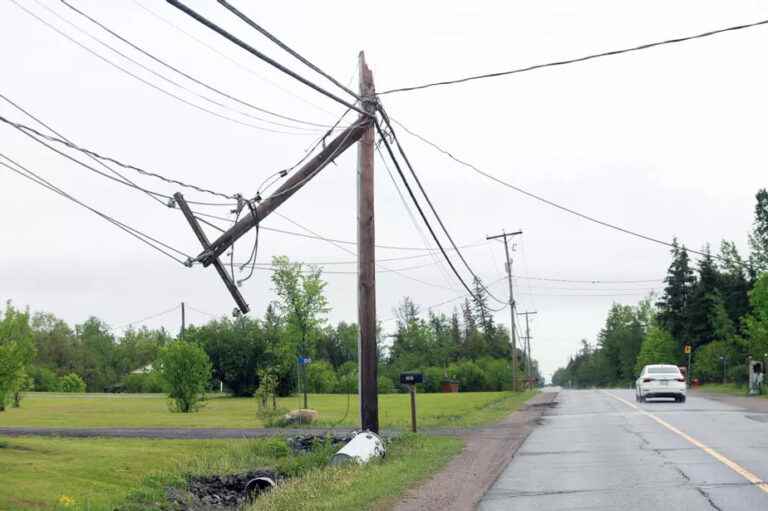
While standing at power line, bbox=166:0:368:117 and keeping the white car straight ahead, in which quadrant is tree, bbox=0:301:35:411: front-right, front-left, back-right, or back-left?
front-left

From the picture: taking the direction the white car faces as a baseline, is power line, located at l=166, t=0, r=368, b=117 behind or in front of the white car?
behind

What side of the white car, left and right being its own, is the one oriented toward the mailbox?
back

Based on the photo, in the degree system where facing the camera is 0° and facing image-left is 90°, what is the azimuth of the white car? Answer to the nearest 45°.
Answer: approximately 180°

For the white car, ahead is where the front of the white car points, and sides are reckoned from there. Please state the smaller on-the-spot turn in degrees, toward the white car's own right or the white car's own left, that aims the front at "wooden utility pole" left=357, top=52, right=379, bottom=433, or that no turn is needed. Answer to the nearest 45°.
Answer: approximately 180°

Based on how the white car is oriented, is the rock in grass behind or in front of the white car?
behind

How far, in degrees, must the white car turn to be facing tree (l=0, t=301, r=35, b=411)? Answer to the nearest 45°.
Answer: approximately 135° to its left

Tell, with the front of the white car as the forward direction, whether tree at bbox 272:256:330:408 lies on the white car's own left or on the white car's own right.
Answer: on the white car's own left

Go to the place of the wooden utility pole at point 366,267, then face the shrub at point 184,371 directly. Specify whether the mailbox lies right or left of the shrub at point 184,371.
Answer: right

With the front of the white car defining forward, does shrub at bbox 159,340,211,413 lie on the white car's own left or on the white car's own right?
on the white car's own left
